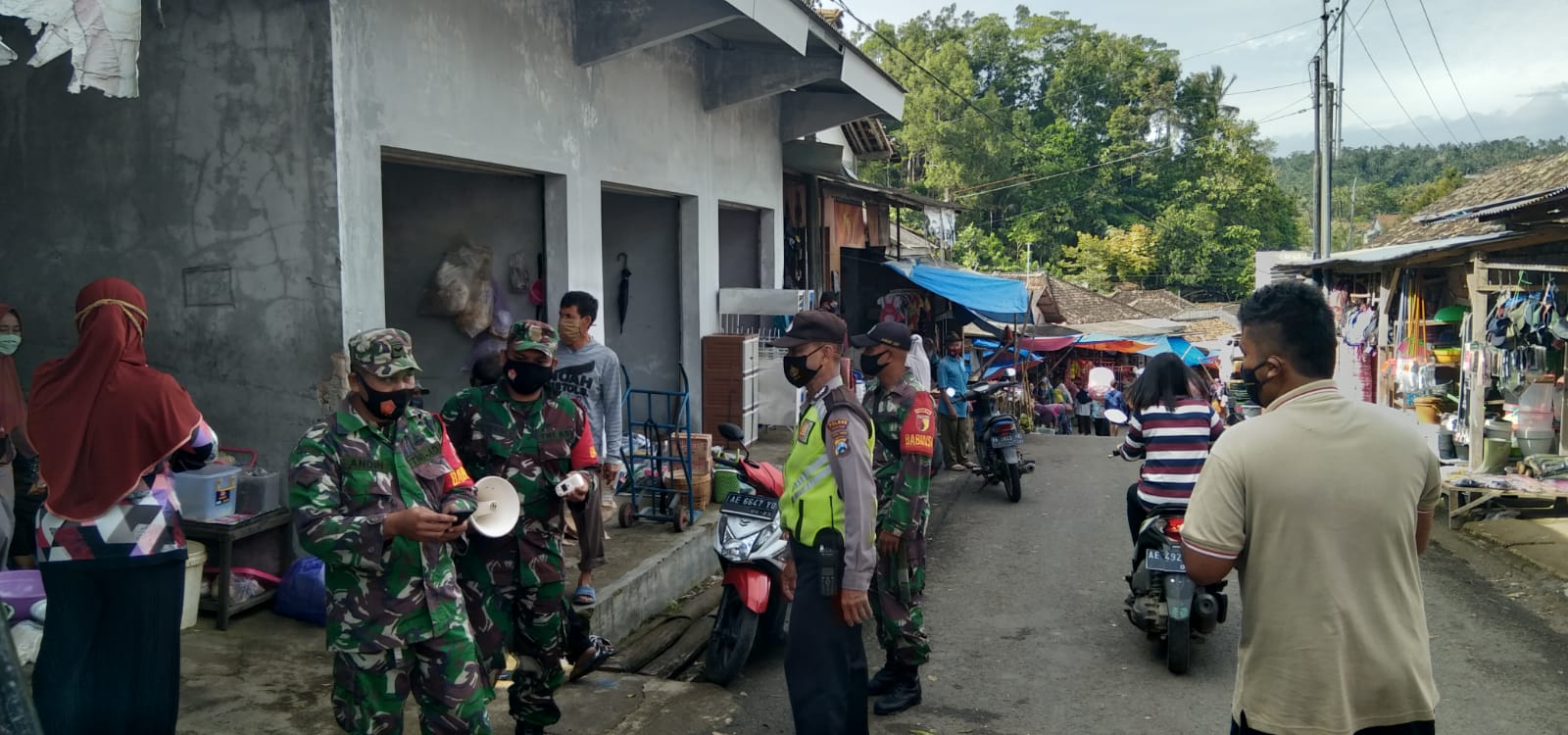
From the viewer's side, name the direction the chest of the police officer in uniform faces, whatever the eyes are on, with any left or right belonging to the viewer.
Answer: facing to the left of the viewer

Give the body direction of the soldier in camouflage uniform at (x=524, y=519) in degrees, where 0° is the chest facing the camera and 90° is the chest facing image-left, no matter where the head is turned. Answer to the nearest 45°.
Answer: approximately 0°

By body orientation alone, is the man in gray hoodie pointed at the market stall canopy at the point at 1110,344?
no

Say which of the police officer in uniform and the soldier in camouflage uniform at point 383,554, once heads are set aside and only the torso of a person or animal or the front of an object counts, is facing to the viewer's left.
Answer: the police officer in uniform

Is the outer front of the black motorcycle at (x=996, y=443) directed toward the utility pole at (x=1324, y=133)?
no

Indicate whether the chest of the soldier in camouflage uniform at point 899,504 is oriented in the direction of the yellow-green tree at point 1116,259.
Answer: no

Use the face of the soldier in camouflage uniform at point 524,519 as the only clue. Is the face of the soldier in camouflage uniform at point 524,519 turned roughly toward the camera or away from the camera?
toward the camera

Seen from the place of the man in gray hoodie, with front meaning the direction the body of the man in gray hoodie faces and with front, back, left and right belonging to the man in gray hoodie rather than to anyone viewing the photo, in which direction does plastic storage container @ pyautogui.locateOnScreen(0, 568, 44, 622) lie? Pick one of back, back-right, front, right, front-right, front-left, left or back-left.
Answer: front-right

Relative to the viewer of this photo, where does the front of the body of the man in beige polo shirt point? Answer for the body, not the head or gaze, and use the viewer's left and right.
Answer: facing away from the viewer and to the left of the viewer

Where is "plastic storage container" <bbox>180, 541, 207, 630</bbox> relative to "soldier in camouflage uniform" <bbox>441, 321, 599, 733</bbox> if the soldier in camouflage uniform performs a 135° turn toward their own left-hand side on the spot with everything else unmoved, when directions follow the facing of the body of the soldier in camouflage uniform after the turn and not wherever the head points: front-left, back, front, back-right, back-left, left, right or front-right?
left

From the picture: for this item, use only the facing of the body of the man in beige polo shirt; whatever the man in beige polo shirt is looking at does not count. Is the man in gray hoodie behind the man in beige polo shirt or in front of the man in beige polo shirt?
in front

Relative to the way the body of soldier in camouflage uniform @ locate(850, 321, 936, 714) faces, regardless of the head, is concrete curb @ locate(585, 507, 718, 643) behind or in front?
in front

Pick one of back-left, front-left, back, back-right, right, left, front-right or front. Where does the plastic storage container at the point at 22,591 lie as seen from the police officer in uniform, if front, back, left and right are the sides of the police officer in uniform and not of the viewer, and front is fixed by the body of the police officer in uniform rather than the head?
front

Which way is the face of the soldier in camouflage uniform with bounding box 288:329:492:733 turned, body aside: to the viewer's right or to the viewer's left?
to the viewer's right

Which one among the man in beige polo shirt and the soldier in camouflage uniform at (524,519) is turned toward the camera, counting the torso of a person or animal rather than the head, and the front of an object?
the soldier in camouflage uniform
